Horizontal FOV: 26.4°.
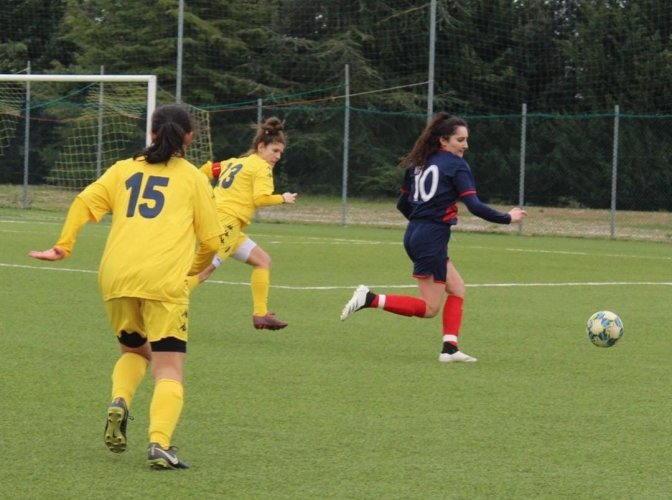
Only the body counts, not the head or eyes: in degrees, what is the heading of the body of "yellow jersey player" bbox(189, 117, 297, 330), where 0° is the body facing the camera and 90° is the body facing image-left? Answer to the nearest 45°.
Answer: approximately 270°

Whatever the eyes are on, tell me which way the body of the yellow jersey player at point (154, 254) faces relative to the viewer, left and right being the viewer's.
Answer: facing away from the viewer

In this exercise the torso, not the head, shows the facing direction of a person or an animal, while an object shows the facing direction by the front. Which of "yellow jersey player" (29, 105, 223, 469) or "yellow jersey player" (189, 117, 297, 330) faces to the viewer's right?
"yellow jersey player" (189, 117, 297, 330)

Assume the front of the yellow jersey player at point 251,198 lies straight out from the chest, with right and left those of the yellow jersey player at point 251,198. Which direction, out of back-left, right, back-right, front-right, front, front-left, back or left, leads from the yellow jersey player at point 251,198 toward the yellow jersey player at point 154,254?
right

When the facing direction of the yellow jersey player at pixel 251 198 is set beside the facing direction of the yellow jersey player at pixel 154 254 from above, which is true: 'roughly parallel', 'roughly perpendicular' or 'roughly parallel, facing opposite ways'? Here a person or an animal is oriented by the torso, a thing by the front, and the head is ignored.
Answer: roughly perpendicular

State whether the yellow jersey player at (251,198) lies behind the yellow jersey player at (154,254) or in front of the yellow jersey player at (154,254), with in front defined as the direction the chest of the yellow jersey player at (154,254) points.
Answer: in front

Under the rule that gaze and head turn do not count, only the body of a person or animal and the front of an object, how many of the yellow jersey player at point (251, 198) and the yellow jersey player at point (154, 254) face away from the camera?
1

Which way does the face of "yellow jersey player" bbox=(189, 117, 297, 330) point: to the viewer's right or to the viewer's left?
to the viewer's right

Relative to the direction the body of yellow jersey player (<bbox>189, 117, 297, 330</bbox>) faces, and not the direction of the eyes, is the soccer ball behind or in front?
in front

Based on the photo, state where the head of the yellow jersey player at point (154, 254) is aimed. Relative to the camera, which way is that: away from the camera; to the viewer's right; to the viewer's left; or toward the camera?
away from the camera
